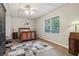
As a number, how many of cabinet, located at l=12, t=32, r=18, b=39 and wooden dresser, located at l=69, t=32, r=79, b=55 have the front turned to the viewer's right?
0

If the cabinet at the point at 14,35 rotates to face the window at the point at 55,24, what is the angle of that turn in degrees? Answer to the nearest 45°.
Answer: approximately 90° to its left

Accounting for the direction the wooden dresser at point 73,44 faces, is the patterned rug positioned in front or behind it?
in front

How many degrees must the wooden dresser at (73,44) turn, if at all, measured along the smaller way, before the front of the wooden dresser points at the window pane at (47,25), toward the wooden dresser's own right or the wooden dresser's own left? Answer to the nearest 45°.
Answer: approximately 45° to the wooden dresser's own right

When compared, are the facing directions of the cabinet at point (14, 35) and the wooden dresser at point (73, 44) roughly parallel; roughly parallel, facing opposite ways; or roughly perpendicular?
roughly perpendicular

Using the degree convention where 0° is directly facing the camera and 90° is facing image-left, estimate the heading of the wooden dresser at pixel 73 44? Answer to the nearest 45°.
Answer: approximately 45°

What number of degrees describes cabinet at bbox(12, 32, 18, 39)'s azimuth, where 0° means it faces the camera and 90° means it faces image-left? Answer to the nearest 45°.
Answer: approximately 0°
